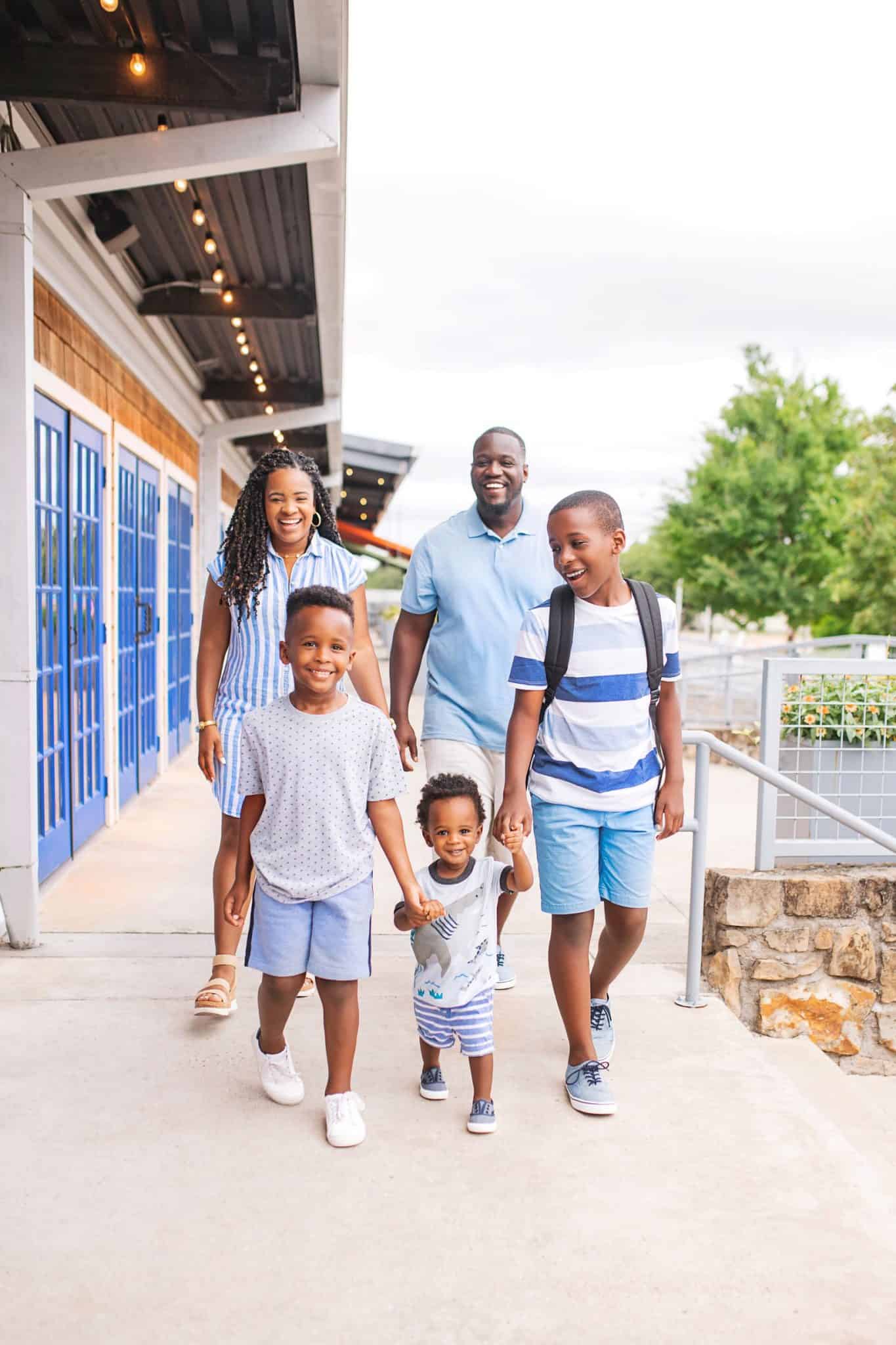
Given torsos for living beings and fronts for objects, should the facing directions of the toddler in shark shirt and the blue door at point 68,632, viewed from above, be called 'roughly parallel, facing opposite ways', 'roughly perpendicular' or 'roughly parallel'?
roughly perpendicular

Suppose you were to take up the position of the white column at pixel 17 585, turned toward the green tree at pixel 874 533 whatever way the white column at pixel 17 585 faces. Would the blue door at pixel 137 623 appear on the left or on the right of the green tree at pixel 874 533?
left

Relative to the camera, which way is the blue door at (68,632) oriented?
to the viewer's right

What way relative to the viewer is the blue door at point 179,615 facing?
to the viewer's right

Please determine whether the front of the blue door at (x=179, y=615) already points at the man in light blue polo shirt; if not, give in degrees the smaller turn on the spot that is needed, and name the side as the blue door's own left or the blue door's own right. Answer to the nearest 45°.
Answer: approximately 90° to the blue door's own right
